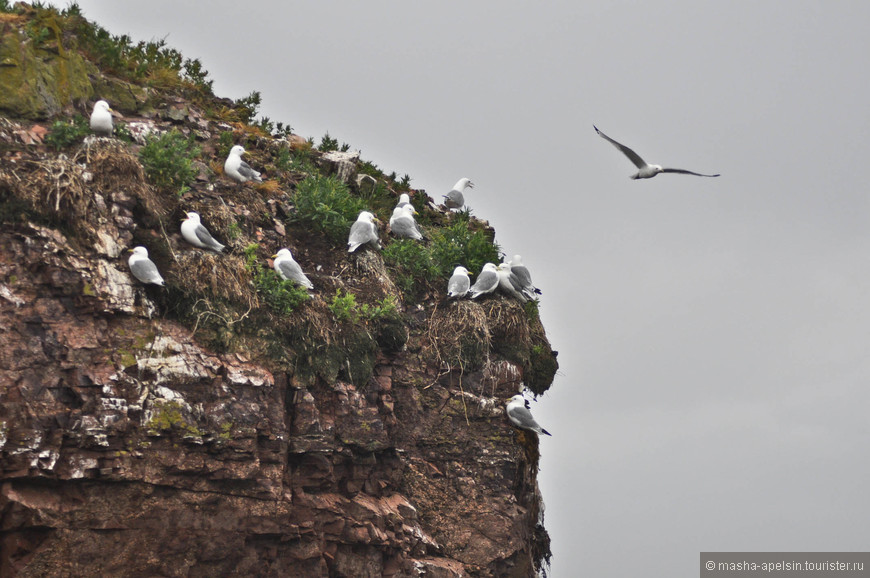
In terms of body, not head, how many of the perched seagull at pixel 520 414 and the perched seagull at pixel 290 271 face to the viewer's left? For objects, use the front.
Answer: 2

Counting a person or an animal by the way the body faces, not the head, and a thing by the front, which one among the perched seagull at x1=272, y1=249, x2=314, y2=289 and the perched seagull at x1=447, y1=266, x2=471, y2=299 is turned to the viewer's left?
the perched seagull at x1=272, y1=249, x2=314, y2=289

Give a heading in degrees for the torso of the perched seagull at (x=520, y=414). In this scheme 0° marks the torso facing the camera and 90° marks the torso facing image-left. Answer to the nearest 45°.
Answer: approximately 90°

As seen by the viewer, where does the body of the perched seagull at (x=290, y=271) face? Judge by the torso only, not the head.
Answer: to the viewer's left

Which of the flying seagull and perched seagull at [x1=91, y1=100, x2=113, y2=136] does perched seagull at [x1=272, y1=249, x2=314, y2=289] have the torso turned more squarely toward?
the perched seagull

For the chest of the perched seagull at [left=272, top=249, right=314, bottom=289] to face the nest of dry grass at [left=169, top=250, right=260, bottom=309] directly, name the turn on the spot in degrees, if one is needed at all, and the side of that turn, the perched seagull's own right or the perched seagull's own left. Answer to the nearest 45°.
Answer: approximately 45° to the perched seagull's own left

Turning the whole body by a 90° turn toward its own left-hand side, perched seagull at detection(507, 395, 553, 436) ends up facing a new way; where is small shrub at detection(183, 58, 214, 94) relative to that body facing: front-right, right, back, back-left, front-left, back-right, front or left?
right
